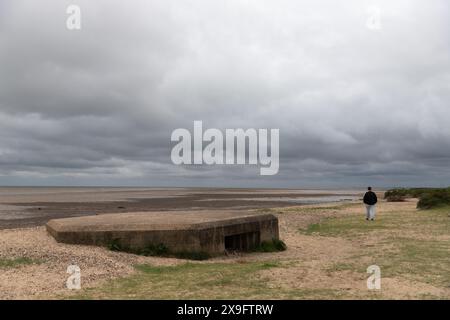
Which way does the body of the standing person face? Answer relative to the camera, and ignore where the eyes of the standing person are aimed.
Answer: away from the camera

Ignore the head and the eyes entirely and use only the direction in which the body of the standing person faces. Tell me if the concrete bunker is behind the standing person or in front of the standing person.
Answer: behind
